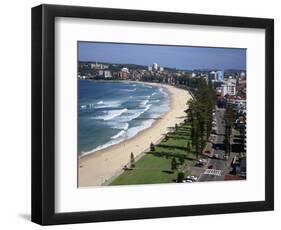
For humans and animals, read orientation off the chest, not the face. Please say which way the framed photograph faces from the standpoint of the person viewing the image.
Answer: facing the viewer and to the right of the viewer
